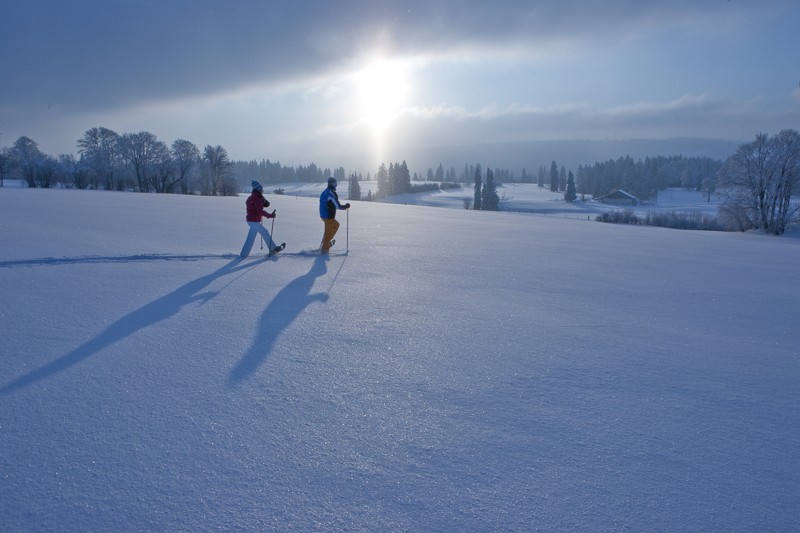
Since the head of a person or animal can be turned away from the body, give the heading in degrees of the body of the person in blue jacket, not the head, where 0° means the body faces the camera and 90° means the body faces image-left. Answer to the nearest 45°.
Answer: approximately 270°
